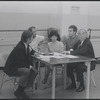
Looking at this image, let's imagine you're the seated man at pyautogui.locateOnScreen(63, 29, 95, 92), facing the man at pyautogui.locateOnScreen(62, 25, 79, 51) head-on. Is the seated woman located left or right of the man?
left

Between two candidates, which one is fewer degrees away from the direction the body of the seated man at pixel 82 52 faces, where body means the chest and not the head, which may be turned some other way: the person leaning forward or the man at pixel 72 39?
the person leaning forward

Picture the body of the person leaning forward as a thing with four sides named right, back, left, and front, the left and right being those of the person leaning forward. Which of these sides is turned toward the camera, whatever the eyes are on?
right

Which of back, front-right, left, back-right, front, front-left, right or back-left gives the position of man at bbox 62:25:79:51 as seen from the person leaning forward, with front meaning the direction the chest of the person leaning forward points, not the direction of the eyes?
front-left

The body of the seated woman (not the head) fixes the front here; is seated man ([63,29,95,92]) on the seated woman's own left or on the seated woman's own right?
on the seated woman's own left

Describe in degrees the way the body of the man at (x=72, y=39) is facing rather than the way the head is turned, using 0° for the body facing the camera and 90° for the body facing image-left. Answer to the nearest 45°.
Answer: approximately 45°

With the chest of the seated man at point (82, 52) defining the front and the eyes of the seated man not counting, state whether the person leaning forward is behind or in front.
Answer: in front

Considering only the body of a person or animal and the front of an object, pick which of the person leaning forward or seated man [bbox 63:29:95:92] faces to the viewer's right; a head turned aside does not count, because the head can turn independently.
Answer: the person leaning forward

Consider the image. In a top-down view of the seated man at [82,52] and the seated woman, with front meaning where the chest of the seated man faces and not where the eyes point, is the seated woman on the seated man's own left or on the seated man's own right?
on the seated man's own right

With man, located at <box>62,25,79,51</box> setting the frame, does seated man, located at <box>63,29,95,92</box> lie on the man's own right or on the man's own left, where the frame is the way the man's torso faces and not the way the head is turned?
on the man's own left

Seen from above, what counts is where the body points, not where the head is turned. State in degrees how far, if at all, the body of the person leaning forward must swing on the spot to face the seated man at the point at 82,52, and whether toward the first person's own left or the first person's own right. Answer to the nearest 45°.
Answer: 0° — they already face them

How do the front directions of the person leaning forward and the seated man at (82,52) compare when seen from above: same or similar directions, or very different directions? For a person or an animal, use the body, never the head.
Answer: very different directions
